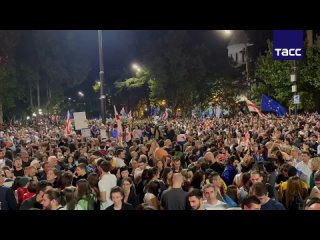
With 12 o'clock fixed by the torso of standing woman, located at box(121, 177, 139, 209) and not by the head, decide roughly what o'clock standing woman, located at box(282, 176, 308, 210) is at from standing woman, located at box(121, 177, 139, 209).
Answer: standing woman, located at box(282, 176, 308, 210) is roughly at 8 o'clock from standing woman, located at box(121, 177, 139, 209).

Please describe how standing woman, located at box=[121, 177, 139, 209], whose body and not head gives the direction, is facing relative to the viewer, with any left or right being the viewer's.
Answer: facing the viewer and to the left of the viewer
